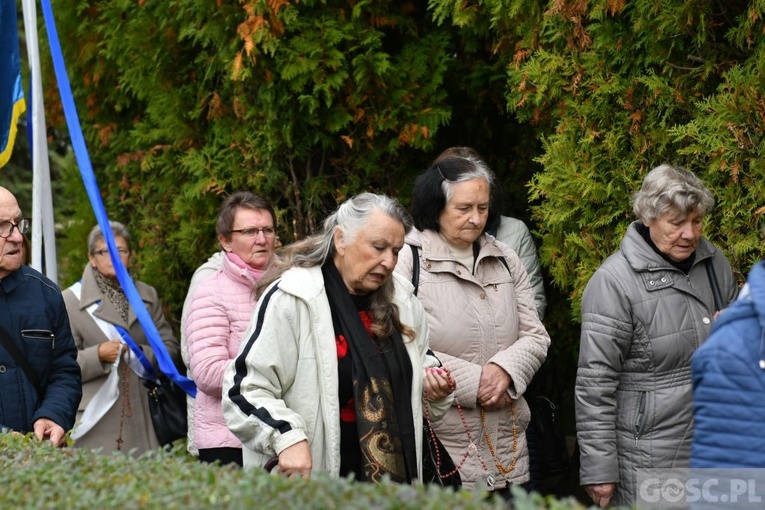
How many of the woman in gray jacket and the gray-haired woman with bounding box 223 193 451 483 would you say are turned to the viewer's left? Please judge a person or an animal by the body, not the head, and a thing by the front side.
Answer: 0

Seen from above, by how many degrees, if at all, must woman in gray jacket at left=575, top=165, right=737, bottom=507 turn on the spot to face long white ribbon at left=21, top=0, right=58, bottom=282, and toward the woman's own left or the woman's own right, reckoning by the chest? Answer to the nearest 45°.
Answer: approximately 135° to the woman's own right

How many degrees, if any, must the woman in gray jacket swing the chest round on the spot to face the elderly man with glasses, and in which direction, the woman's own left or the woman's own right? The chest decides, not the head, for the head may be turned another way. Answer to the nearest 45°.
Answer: approximately 135° to the woman's own right

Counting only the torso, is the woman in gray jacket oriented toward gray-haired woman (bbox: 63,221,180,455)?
no

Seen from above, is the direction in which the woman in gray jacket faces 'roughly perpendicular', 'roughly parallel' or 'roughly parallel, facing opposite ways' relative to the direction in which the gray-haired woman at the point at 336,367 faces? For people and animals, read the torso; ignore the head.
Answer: roughly parallel

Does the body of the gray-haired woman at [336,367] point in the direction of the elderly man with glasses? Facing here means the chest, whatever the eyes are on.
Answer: no

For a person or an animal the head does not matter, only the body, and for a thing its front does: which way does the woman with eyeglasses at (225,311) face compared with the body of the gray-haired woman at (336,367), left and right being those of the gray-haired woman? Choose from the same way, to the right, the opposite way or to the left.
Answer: the same way

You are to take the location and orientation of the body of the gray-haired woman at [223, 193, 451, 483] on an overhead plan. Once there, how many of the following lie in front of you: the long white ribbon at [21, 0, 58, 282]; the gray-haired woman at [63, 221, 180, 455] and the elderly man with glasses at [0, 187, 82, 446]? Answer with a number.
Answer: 0

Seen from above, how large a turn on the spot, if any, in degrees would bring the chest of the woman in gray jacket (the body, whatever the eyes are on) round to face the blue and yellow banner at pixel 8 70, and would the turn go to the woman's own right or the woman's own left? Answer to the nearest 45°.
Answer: approximately 135° to the woman's own right

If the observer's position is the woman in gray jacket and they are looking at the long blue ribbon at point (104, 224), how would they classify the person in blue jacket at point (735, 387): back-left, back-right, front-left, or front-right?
back-left

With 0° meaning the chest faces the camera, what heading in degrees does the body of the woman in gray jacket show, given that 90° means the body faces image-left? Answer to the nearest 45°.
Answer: approximately 315°

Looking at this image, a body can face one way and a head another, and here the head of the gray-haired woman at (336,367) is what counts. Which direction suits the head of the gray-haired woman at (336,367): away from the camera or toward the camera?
toward the camera

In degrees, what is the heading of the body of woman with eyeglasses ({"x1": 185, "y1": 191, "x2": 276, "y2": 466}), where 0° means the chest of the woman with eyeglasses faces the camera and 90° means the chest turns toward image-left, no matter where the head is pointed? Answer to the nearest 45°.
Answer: approximately 315°

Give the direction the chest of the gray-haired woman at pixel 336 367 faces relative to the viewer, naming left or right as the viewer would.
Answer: facing the viewer and to the right of the viewer

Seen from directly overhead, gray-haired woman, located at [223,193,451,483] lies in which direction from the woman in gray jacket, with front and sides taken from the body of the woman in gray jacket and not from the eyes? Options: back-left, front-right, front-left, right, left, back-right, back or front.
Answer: right
